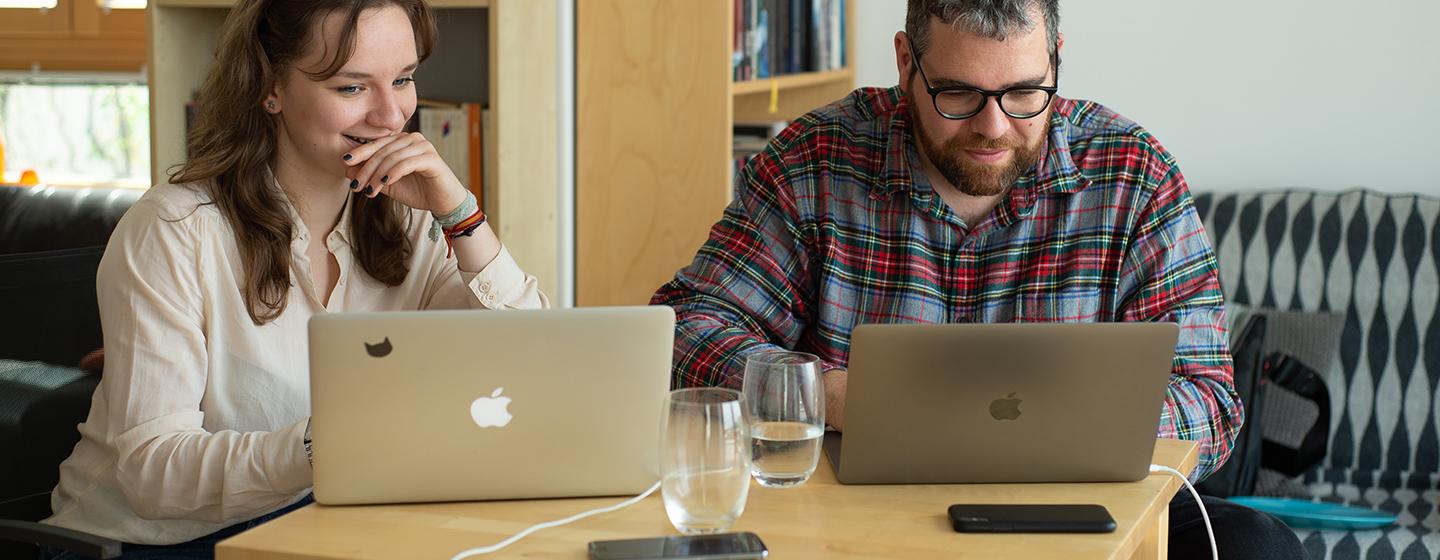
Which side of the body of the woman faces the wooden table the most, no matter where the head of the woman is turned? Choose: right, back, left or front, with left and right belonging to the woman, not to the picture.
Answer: front

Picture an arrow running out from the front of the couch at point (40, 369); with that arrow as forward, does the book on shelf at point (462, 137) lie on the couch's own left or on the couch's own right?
on the couch's own left

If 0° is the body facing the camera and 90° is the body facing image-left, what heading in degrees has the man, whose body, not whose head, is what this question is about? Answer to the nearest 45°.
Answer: approximately 0°

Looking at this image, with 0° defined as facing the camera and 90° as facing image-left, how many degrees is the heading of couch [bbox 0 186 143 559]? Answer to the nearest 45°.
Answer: approximately 315°

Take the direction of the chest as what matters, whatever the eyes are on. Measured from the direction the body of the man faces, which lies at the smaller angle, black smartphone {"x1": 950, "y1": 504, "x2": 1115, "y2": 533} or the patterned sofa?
the black smartphone

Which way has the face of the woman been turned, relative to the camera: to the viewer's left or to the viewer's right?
to the viewer's right

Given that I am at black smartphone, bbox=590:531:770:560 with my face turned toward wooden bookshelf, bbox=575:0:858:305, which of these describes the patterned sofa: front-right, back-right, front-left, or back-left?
front-right

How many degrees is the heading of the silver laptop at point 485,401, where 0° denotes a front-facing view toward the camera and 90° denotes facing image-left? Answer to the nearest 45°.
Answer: approximately 180°

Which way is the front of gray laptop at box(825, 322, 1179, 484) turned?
away from the camera

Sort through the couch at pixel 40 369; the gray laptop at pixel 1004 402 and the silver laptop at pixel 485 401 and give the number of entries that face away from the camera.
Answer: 2

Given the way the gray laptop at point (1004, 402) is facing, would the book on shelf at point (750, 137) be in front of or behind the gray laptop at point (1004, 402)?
in front
